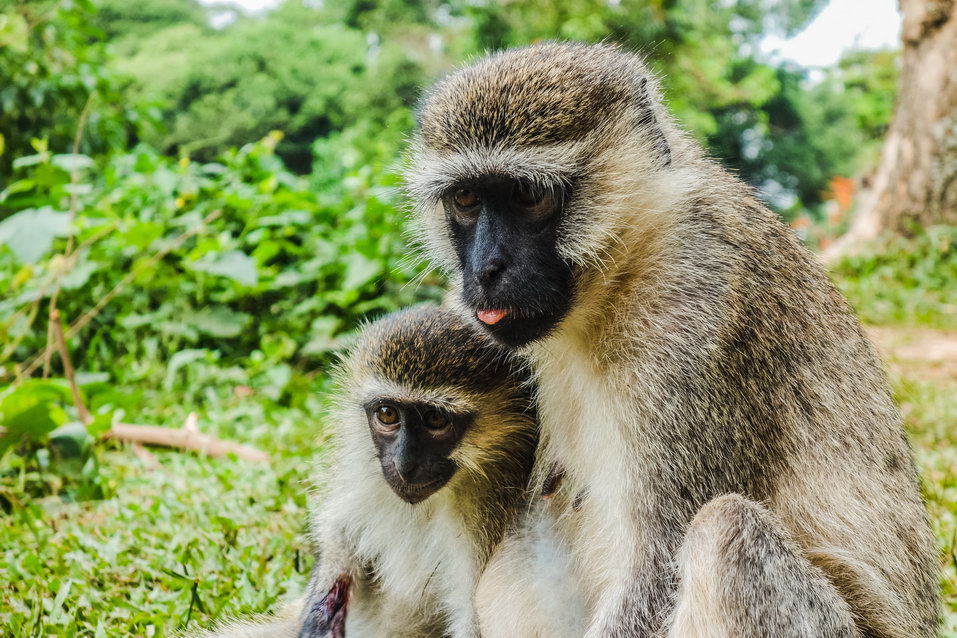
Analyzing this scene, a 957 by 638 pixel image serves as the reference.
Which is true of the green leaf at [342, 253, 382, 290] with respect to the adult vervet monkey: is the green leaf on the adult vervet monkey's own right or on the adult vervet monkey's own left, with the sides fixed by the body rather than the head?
on the adult vervet monkey's own right

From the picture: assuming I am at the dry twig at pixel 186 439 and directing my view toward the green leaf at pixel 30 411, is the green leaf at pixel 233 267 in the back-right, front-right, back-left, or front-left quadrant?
back-right

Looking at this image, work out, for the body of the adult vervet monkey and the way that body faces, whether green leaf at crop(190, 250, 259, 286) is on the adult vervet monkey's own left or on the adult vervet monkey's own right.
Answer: on the adult vervet monkey's own right

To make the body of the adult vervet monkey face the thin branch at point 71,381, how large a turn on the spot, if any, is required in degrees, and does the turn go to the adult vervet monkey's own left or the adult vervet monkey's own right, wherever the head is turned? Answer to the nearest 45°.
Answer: approximately 45° to the adult vervet monkey's own right

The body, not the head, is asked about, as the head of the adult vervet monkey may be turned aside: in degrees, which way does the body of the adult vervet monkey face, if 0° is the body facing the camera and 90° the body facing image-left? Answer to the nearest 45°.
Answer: approximately 45°
